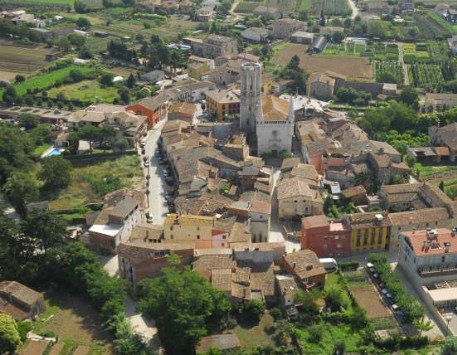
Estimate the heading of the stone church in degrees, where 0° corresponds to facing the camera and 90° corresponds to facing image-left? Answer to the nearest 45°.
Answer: approximately 0°

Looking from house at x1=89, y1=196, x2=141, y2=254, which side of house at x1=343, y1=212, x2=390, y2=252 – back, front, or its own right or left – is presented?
right

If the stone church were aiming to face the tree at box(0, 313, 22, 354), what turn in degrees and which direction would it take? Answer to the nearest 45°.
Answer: approximately 45° to its right

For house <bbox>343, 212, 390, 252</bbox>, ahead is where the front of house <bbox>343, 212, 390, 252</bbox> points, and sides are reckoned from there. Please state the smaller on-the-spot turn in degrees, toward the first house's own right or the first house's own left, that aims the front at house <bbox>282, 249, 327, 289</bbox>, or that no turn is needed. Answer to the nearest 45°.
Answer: approximately 45° to the first house's own right

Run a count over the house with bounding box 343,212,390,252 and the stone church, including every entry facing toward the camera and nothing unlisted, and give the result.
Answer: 2

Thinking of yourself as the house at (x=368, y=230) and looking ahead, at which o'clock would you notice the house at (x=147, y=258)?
the house at (x=147, y=258) is roughly at 2 o'clock from the house at (x=368, y=230).

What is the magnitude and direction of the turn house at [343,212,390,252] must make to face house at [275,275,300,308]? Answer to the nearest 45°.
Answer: approximately 45° to its right

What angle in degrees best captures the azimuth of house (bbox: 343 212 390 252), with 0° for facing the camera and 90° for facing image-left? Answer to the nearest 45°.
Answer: approximately 0°

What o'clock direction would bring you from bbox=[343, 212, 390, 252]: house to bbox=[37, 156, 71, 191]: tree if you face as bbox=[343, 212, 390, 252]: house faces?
The tree is roughly at 3 o'clock from the house.

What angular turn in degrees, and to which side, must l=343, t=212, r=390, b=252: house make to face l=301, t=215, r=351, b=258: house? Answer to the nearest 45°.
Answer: approximately 45° to its right

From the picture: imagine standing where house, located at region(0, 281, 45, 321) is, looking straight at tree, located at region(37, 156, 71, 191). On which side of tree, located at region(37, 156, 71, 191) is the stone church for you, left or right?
right
